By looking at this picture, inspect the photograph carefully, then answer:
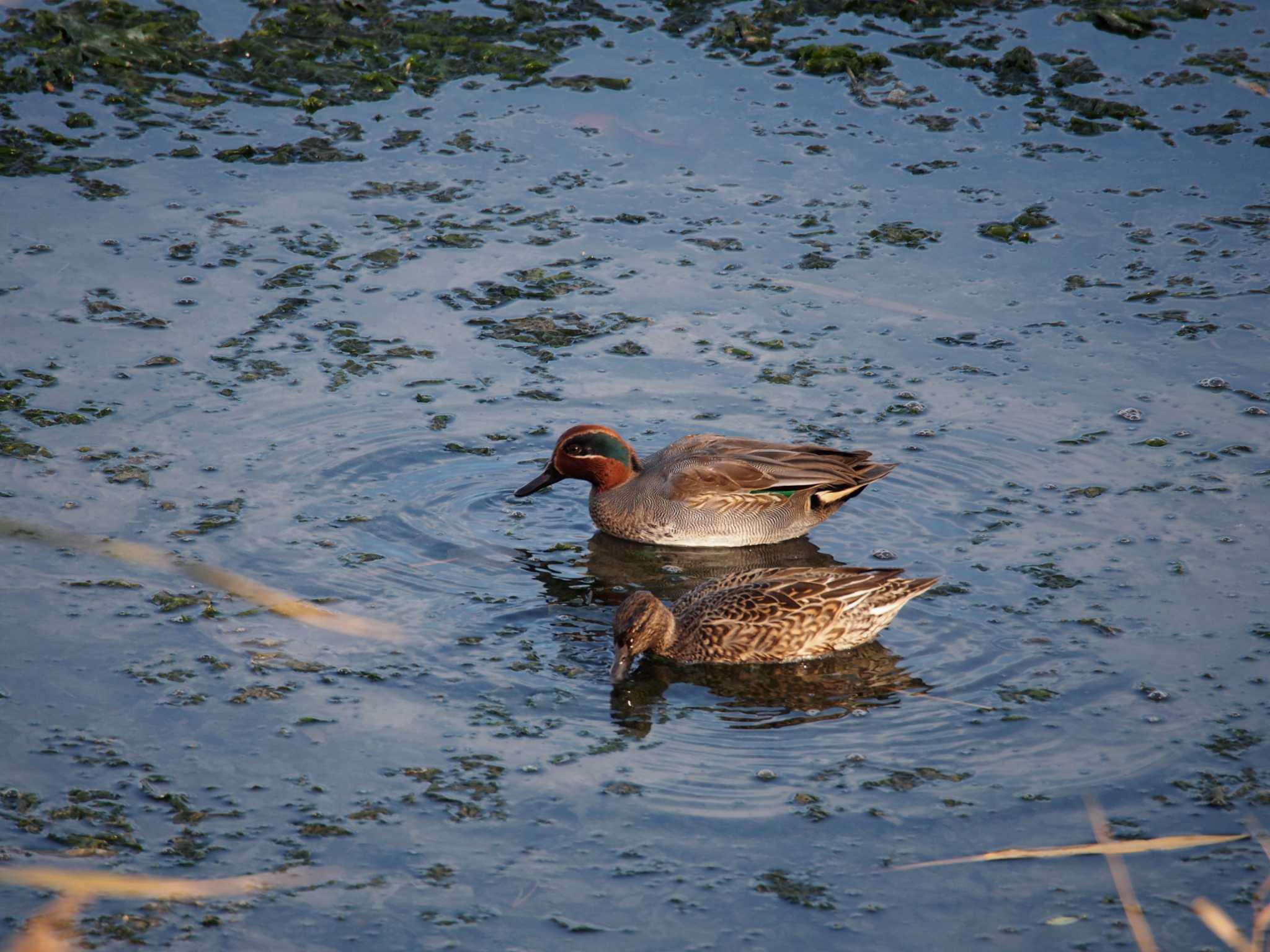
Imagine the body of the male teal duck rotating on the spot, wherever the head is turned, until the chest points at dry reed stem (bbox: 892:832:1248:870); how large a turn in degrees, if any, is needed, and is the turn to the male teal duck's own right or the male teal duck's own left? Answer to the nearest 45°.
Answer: approximately 135° to the male teal duck's own left

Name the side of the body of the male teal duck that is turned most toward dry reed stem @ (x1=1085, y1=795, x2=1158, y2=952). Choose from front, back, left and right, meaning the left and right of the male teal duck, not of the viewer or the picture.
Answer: left

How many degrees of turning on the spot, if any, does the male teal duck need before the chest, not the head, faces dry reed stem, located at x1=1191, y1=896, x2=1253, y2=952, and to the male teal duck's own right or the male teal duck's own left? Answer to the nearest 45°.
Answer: approximately 135° to the male teal duck's own left

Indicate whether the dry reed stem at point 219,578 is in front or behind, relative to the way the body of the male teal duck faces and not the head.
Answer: in front

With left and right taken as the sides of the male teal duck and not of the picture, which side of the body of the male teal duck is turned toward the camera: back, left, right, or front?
left
